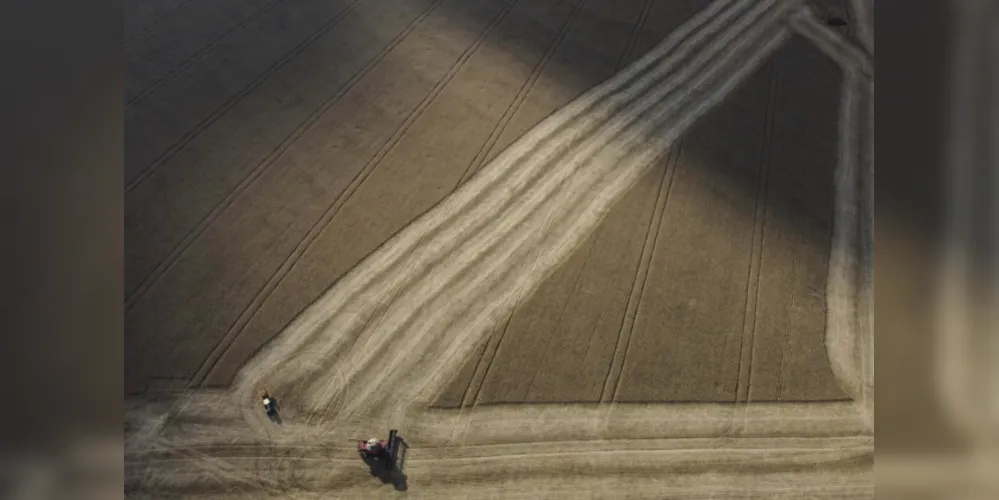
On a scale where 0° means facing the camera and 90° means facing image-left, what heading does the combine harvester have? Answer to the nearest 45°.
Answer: approximately 270°
